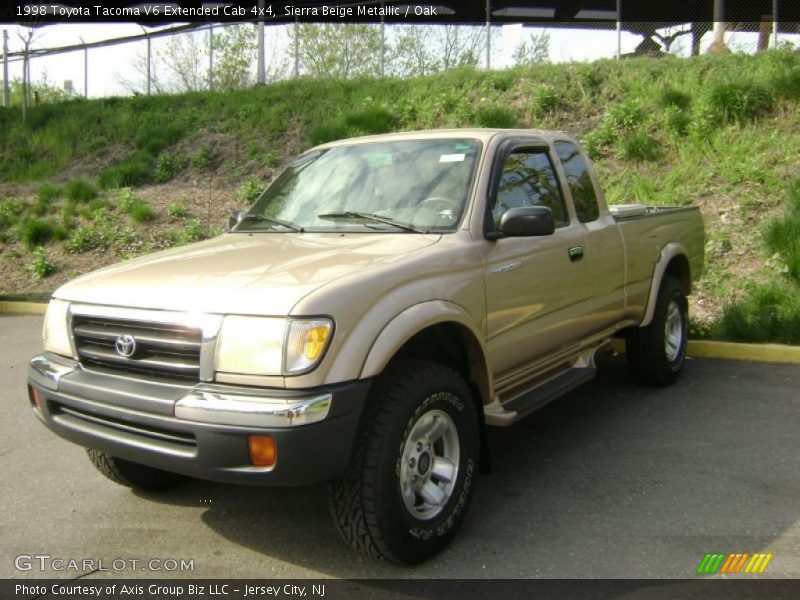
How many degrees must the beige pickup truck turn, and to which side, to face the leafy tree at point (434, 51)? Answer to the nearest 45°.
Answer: approximately 135° to its right

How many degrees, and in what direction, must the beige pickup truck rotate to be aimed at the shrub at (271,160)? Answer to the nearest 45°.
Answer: approximately 135° to its right

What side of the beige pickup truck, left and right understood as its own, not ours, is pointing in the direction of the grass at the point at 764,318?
back

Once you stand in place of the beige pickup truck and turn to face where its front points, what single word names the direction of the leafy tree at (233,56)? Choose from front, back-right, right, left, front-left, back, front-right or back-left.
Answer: back-right

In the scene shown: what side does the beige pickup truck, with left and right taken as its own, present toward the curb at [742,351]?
back

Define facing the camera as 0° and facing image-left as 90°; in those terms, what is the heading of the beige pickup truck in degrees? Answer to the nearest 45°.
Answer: approximately 45°

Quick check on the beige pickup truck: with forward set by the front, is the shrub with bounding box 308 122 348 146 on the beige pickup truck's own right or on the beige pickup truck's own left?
on the beige pickup truck's own right

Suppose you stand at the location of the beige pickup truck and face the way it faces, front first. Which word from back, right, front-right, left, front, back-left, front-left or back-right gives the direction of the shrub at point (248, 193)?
back-right

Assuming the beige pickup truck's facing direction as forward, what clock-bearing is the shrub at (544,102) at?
The shrub is roughly at 5 o'clock from the beige pickup truck.
